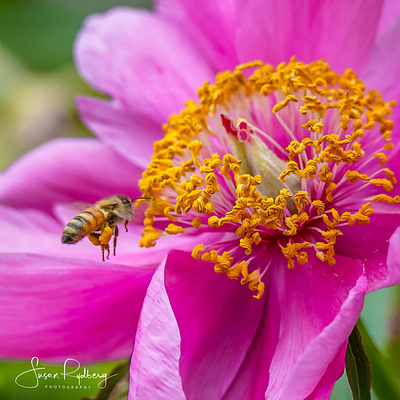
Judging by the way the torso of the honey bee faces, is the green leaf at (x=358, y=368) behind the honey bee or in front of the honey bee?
in front

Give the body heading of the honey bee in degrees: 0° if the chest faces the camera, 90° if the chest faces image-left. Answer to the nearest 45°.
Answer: approximately 270°
